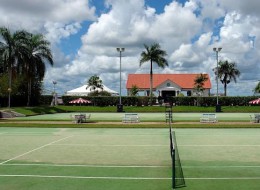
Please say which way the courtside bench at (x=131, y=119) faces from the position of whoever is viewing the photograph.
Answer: facing the viewer
